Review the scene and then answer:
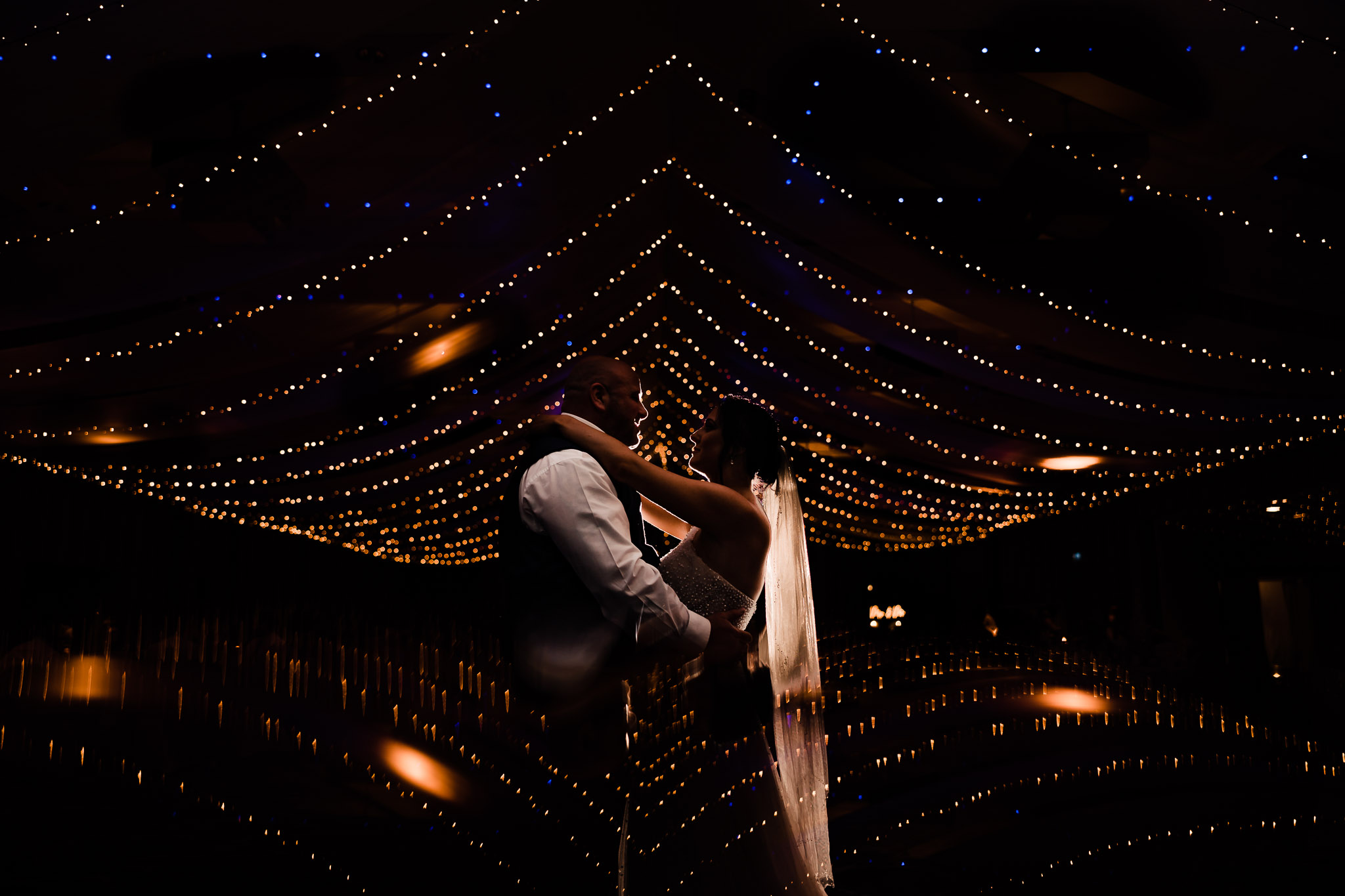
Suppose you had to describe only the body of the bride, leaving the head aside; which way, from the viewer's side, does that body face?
to the viewer's left

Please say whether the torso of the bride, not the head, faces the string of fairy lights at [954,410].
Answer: no

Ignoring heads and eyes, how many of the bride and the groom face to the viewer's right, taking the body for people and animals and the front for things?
1

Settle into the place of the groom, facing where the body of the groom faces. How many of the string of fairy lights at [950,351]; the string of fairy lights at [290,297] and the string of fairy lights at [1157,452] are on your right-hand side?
0

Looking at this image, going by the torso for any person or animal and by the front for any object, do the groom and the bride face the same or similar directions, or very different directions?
very different directions

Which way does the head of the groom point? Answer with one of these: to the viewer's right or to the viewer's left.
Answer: to the viewer's right

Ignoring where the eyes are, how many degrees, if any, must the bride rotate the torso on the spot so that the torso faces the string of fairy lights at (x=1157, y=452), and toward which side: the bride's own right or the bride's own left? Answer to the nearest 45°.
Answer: approximately 135° to the bride's own right

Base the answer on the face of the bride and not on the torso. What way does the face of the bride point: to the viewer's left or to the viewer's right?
to the viewer's left

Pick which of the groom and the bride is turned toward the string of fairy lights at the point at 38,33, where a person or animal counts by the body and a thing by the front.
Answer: the bride

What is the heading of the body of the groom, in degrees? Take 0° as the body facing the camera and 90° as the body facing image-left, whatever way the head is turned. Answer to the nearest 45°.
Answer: approximately 270°
